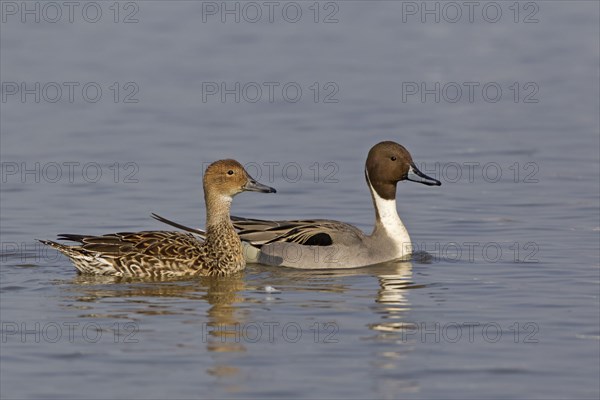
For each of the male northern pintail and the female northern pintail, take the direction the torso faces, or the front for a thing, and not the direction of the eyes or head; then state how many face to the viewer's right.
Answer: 2

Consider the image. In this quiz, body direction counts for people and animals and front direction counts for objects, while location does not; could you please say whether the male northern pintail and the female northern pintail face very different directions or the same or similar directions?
same or similar directions

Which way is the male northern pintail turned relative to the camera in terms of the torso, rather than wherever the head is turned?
to the viewer's right

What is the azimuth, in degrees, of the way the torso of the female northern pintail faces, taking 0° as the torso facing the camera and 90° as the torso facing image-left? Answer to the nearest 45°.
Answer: approximately 270°

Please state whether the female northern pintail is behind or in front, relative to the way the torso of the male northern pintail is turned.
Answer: behind
